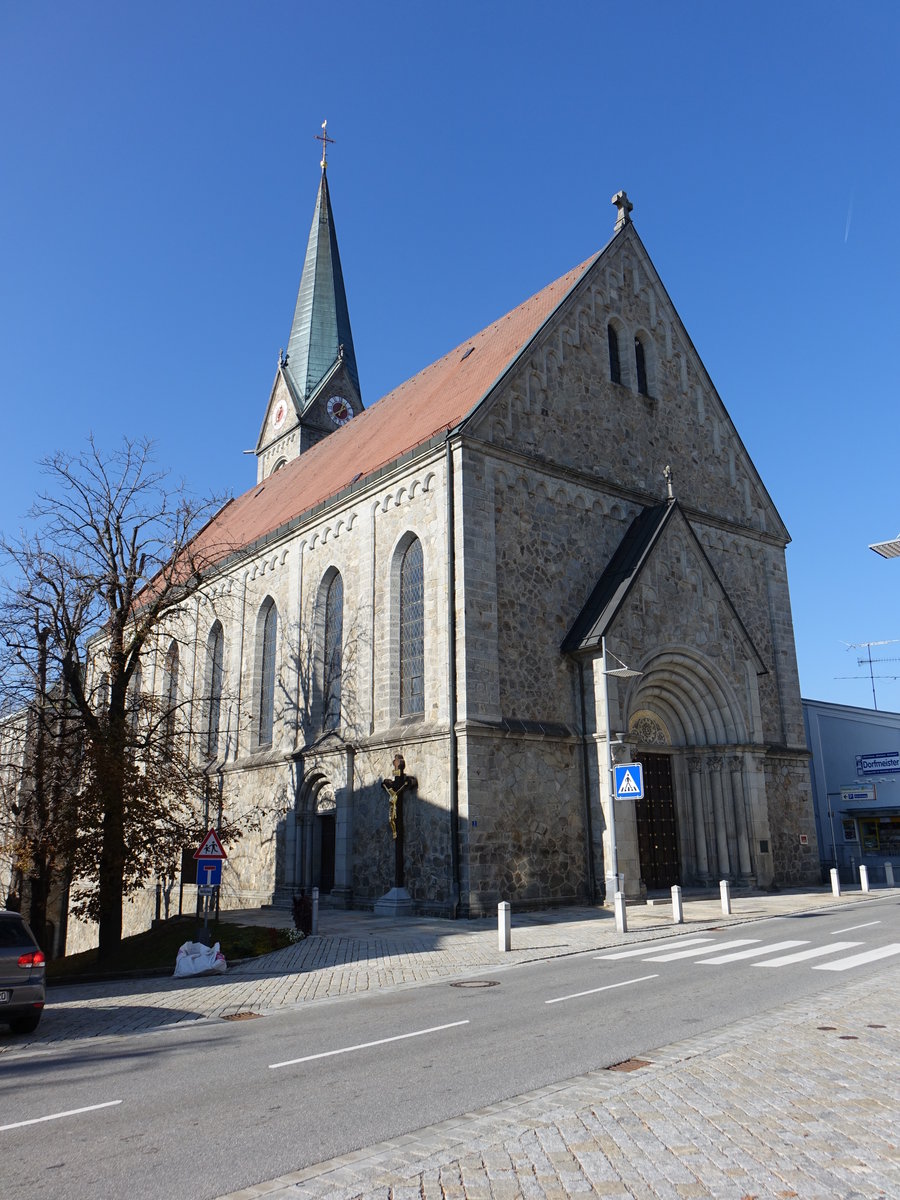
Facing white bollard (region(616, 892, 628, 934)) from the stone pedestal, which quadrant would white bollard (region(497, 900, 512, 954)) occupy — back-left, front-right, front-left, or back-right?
front-right

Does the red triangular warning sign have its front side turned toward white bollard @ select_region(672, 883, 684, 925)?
no

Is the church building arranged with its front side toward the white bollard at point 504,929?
no

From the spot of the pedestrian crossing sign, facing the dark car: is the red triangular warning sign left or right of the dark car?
right

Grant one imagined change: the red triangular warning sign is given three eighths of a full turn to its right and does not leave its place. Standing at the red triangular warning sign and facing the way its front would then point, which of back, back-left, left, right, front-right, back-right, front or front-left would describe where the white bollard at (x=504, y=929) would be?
back

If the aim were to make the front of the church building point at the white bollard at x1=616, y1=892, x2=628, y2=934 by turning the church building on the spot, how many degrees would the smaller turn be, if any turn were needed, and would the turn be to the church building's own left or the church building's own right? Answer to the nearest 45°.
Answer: approximately 45° to the church building's own right

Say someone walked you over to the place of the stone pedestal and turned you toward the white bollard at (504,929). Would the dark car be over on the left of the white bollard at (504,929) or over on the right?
right

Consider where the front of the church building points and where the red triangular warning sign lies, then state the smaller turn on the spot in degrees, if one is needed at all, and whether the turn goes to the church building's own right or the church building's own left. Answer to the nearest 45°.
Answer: approximately 90° to the church building's own right

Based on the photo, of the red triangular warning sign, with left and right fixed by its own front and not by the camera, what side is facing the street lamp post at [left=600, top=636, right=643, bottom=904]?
left

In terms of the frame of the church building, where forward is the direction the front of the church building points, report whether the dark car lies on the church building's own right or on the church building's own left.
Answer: on the church building's own right

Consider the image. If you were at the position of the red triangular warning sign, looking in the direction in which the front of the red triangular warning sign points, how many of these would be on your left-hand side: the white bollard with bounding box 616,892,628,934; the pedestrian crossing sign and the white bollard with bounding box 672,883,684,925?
3

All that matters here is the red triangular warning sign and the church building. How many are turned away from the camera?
0

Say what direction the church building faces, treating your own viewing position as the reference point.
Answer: facing the viewer and to the right of the viewer

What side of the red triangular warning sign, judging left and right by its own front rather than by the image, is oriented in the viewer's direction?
front

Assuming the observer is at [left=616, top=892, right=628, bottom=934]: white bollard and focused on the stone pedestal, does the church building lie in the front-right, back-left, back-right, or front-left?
front-right
